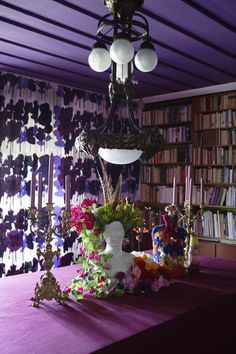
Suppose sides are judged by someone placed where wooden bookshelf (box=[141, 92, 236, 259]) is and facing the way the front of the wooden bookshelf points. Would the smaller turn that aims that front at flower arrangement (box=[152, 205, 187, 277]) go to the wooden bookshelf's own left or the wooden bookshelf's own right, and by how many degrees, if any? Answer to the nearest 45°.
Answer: approximately 45° to the wooden bookshelf's own left

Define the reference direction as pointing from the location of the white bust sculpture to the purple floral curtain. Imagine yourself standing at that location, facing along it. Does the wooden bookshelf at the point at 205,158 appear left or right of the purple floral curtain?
right

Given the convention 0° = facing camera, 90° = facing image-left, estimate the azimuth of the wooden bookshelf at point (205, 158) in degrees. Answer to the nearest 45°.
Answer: approximately 45°

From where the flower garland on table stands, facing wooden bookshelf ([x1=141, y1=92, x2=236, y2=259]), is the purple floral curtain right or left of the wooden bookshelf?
left

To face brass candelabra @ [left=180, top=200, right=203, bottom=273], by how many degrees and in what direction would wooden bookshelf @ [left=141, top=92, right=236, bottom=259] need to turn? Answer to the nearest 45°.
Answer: approximately 45° to its left
